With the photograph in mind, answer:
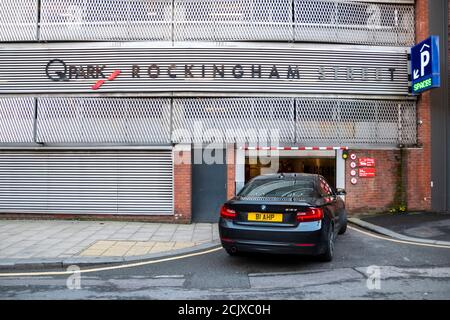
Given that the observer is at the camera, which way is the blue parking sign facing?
facing the viewer and to the left of the viewer

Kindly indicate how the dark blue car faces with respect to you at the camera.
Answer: facing away from the viewer and to the right of the viewer

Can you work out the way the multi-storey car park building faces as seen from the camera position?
facing the viewer

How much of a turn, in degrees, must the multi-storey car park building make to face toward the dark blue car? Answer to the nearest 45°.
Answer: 0° — it already faces it

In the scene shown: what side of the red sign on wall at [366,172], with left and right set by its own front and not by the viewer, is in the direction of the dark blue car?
front

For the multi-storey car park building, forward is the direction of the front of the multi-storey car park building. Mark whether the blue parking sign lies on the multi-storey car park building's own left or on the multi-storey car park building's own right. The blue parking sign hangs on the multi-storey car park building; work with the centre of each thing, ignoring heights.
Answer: on the multi-storey car park building's own left

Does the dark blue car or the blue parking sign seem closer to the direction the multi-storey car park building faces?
the dark blue car

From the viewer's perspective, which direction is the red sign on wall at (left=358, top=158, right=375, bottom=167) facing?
toward the camera

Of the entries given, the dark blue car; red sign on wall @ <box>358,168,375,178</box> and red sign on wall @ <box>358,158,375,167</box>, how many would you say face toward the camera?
2

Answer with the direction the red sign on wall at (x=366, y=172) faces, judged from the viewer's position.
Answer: facing the viewer
